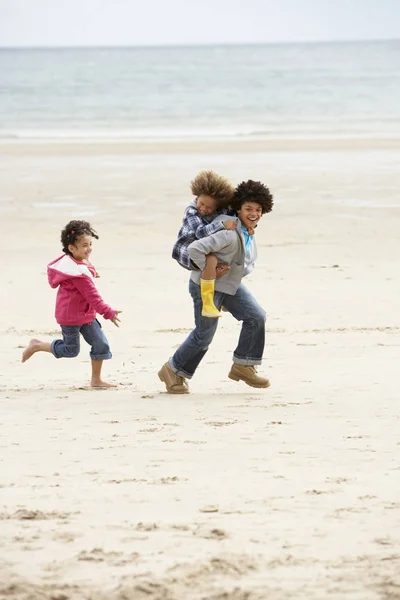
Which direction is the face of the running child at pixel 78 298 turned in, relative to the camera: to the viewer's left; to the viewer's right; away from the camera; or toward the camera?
to the viewer's right

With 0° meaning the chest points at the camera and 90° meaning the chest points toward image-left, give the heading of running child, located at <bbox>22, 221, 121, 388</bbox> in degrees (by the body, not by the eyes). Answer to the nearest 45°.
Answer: approximately 270°
